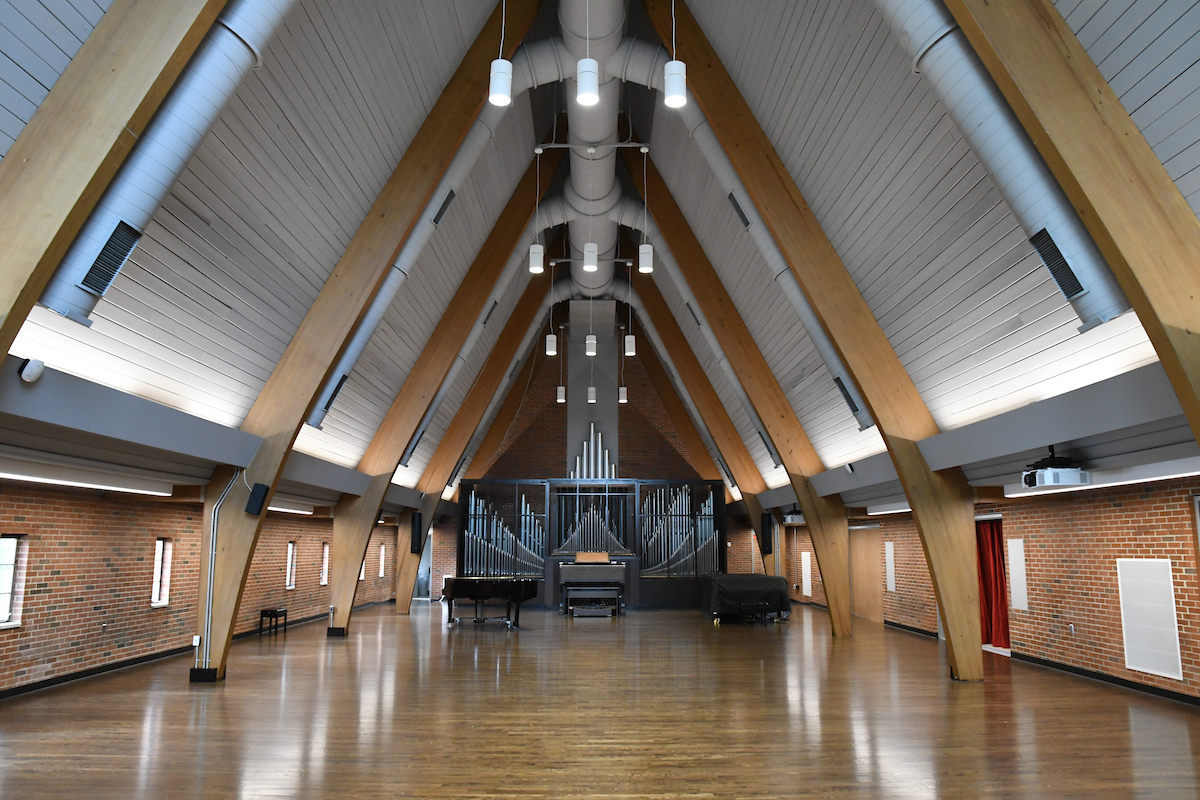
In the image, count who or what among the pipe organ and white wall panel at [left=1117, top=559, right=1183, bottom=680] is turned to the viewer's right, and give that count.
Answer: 0

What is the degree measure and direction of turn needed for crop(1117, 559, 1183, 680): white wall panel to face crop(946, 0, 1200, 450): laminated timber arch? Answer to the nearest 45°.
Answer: approximately 45° to its left

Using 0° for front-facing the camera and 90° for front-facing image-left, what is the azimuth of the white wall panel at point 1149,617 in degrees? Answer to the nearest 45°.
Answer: approximately 45°

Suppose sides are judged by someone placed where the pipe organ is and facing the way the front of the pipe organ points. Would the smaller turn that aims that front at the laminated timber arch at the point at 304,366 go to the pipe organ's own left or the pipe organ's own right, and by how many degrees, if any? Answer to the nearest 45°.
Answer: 0° — it already faces it

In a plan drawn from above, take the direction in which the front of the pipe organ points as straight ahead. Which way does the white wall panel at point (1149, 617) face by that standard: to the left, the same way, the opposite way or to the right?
to the right

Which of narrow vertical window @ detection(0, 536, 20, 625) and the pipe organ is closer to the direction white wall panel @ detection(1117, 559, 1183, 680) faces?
the narrow vertical window

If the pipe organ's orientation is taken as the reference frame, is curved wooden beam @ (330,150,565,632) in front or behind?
in front

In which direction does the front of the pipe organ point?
toward the camera

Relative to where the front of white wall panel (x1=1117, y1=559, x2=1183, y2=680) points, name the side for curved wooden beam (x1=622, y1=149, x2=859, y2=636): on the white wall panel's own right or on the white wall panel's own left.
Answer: on the white wall panel's own right

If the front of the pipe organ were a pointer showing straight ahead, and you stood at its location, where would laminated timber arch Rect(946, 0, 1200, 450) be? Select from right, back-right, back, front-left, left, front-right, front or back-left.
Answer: front

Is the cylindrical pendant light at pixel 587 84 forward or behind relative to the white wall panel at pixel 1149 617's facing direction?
forward

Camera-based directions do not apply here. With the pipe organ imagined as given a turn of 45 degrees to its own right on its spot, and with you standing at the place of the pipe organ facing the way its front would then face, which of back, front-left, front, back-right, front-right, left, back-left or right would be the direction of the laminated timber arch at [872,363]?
front-left

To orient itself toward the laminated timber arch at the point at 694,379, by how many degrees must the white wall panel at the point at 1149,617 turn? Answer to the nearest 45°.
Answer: approximately 90° to its right

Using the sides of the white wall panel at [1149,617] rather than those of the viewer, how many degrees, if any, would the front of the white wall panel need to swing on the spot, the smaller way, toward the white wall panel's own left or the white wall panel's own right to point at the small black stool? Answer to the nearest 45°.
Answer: approximately 45° to the white wall panel's own right

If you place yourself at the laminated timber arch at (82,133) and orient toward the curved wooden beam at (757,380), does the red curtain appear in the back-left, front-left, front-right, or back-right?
front-right

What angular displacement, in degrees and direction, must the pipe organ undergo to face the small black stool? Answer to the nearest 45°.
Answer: approximately 45° to its right

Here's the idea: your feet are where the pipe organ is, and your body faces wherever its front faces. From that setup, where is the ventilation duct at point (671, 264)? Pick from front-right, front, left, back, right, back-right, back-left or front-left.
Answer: front

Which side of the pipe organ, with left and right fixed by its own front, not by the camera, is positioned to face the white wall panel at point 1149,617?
front
